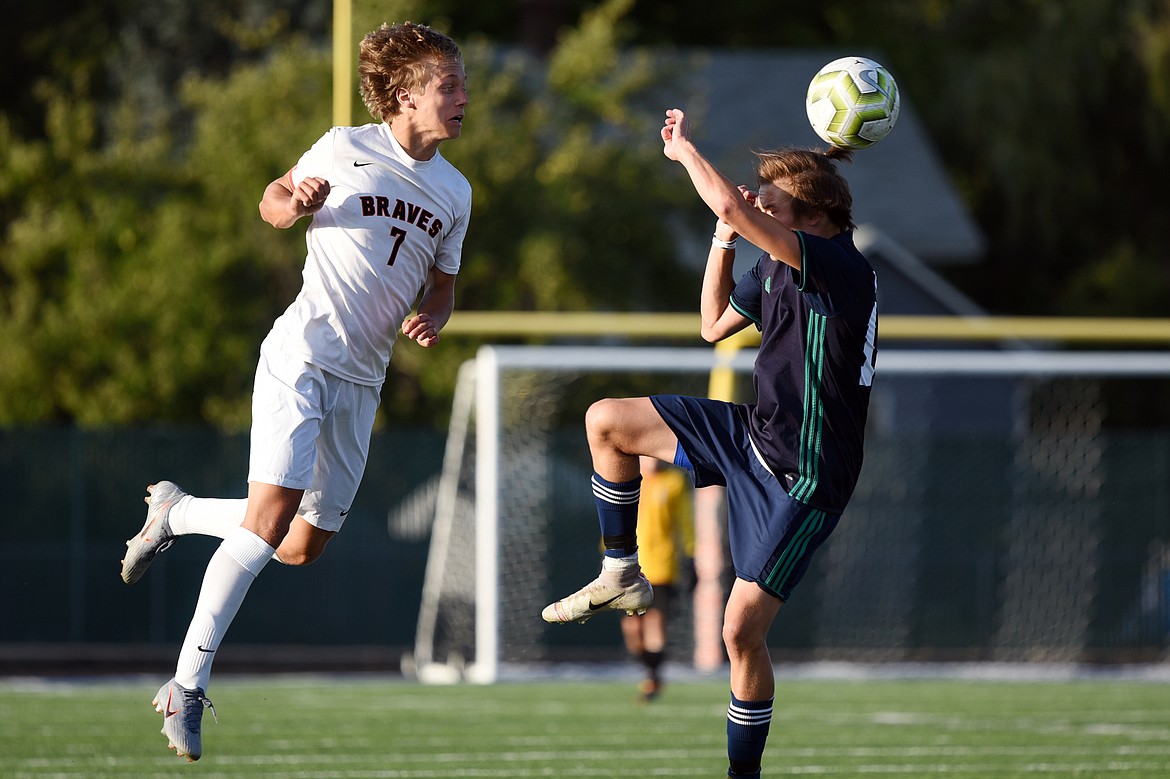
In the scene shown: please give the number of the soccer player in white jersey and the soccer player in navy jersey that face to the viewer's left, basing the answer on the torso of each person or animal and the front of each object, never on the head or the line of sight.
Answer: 1

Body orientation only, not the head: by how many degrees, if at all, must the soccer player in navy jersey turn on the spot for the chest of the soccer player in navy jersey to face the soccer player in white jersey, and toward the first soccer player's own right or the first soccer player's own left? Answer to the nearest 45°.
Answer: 0° — they already face them

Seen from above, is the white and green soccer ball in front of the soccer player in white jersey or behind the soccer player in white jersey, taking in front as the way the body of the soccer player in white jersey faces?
in front

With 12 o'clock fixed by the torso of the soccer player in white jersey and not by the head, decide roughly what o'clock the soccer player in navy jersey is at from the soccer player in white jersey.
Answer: The soccer player in navy jersey is roughly at 11 o'clock from the soccer player in white jersey.

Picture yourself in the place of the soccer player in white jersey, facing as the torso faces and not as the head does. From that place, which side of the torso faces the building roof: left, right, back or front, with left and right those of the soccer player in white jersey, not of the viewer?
left

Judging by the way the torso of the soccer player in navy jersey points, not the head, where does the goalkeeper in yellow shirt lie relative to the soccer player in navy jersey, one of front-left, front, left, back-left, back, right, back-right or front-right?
right

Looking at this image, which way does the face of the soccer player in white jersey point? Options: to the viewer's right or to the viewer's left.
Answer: to the viewer's right

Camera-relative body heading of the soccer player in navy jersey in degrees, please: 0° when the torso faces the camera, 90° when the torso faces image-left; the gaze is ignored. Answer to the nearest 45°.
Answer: approximately 90°

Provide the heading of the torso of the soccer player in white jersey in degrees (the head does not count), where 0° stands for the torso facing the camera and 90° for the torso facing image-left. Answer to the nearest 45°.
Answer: approximately 315°

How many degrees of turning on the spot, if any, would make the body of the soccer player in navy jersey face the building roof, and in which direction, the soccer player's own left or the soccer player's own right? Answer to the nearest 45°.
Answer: approximately 90° to the soccer player's own right
